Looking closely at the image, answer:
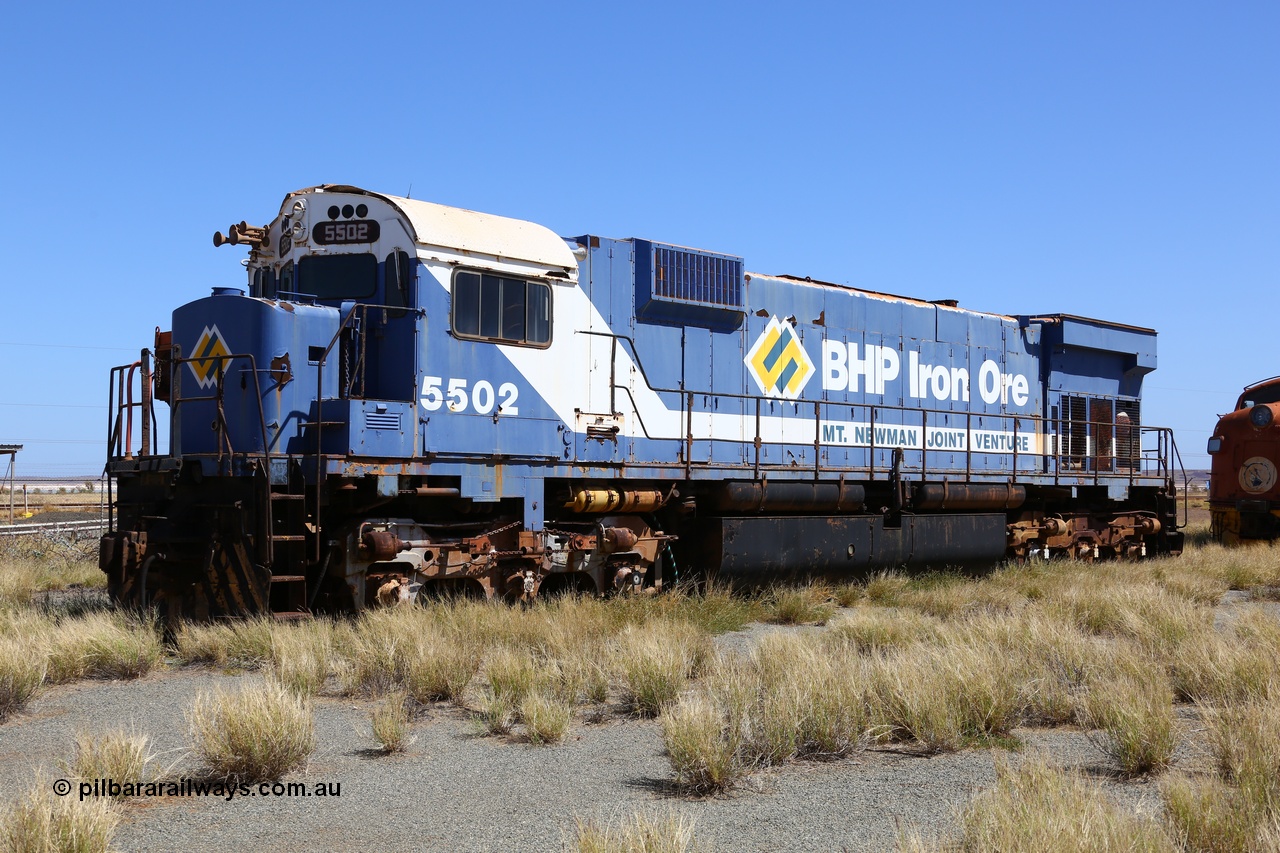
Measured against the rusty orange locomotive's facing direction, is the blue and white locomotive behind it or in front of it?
in front

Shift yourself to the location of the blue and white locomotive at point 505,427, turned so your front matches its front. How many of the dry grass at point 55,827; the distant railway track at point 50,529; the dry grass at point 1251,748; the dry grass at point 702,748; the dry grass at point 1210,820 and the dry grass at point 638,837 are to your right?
1

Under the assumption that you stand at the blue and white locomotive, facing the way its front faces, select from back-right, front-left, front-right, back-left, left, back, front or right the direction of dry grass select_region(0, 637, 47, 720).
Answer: front

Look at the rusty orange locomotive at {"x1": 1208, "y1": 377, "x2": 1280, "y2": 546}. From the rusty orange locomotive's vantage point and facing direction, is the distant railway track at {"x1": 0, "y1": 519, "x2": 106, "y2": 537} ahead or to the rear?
ahead

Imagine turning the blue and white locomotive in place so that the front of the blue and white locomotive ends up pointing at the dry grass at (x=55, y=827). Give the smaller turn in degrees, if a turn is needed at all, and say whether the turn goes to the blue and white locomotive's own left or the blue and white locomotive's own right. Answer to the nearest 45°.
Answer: approximately 45° to the blue and white locomotive's own left

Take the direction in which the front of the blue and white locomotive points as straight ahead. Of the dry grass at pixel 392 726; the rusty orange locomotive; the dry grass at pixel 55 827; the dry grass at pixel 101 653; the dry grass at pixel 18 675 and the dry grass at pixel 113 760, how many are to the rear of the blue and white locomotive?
1

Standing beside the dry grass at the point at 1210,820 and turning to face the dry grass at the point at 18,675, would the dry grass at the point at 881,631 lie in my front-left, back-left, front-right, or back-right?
front-right

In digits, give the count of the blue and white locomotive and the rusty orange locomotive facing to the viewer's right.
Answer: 0

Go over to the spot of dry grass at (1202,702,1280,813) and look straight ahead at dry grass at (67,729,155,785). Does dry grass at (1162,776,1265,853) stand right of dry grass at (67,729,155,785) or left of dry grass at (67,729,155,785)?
left

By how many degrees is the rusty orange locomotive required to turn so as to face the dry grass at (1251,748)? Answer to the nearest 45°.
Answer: approximately 45° to its left

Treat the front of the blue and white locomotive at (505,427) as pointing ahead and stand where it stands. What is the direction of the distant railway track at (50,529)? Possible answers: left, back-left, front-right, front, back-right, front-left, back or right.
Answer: right

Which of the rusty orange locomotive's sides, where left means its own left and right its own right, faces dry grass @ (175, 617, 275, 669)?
front

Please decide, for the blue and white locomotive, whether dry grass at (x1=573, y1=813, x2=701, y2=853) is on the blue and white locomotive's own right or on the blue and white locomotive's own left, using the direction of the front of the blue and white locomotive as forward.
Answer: on the blue and white locomotive's own left

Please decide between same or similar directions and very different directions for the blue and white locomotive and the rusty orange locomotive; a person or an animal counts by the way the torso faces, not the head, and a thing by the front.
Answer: same or similar directions

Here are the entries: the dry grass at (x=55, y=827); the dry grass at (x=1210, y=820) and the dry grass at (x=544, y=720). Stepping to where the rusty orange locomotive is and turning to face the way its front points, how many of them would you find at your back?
0

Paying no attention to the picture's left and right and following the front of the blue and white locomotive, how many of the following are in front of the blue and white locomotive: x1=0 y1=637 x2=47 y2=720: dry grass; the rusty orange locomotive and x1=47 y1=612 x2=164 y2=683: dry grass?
2

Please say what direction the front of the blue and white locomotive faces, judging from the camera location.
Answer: facing the viewer and to the left of the viewer

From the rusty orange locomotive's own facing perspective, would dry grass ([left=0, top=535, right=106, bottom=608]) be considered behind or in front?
in front
